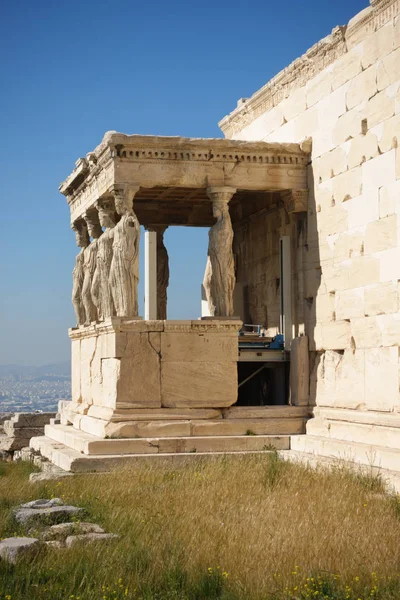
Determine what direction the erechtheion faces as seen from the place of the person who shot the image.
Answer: facing to the left of the viewer

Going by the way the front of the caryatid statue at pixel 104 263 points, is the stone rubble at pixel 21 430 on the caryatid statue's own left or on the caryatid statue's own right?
on the caryatid statue's own right

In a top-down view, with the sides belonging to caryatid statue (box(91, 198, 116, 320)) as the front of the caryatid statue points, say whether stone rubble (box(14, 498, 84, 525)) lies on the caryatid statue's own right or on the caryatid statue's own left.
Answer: on the caryatid statue's own left

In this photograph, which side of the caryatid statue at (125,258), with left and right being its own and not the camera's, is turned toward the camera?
left

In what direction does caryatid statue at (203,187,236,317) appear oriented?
to the viewer's left

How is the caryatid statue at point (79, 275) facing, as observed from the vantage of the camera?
facing to the left of the viewer

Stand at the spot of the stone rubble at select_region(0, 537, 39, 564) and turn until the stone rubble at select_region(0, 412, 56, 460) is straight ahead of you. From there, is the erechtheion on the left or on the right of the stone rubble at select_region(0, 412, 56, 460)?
right

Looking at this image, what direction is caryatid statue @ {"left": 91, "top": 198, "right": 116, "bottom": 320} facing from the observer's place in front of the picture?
facing to the left of the viewer
